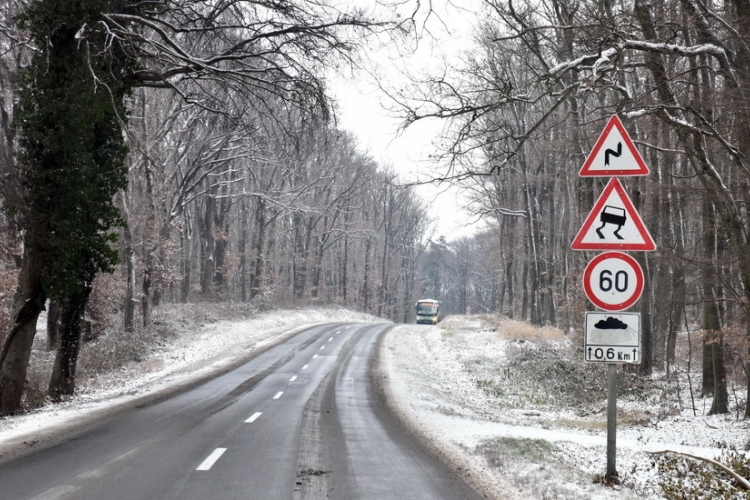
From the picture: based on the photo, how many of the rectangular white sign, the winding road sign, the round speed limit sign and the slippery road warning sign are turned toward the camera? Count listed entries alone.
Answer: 4

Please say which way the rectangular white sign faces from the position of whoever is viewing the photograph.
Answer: facing the viewer

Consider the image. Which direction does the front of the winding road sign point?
toward the camera

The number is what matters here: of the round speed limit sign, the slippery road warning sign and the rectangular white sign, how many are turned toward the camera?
3
